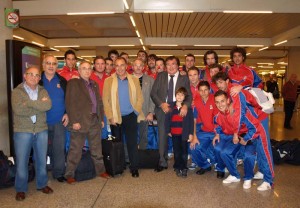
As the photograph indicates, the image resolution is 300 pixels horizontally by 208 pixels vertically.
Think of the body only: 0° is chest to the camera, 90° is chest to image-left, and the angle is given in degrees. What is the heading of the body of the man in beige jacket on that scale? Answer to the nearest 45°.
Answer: approximately 0°

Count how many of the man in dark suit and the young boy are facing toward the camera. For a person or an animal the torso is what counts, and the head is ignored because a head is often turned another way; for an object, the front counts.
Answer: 2

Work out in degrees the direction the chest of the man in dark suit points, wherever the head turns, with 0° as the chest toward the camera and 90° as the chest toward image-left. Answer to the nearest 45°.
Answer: approximately 0°

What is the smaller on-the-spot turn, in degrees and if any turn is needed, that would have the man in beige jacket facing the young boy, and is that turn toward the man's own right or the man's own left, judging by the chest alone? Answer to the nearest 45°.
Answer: approximately 90° to the man's own left

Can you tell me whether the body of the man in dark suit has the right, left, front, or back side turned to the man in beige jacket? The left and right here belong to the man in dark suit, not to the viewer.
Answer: right

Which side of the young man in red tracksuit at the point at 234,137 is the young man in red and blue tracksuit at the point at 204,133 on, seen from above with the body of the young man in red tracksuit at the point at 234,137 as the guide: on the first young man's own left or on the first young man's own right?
on the first young man's own right

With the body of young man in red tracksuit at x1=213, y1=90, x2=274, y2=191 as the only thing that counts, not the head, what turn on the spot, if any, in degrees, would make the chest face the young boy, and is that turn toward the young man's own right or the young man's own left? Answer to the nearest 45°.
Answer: approximately 45° to the young man's own right
